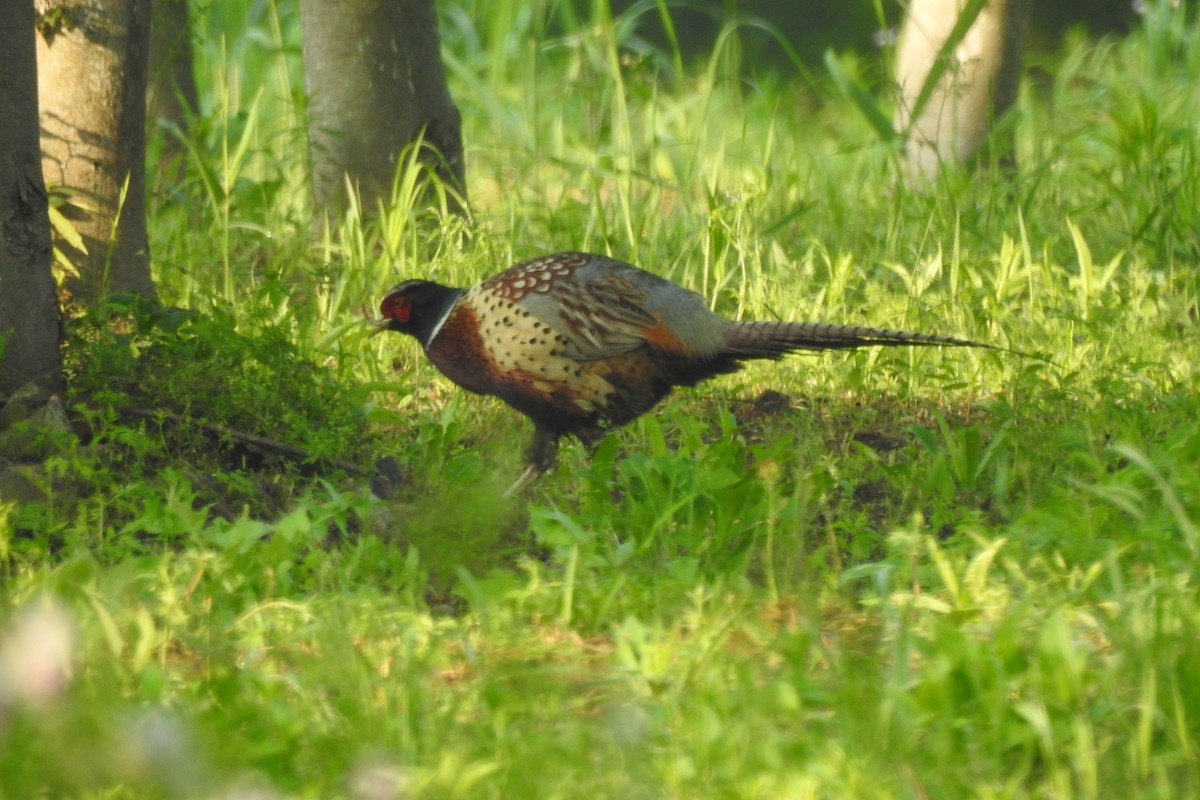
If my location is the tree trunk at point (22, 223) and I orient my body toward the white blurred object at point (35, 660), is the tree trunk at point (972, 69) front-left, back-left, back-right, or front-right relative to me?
back-left

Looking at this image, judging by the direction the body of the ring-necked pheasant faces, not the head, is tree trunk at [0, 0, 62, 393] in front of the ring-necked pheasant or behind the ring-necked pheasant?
in front

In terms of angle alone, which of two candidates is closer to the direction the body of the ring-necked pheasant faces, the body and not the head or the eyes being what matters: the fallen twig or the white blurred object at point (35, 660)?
the fallen twig

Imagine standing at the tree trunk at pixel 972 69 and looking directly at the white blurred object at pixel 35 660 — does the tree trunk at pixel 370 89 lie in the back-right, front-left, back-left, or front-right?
front-right

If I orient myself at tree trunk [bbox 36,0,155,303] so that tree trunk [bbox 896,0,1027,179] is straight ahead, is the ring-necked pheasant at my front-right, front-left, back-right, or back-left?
front-right

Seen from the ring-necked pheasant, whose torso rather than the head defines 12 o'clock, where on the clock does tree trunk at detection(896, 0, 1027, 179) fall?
The tree trunk is roughly at 4 o'clock from the ring-necked pheasant.

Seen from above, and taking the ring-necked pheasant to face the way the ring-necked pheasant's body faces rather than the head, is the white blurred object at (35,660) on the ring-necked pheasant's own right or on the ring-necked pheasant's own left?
on the ring-necked pheasant's own left

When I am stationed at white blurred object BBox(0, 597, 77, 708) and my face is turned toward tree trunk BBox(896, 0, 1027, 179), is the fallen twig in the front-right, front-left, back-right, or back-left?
front-left

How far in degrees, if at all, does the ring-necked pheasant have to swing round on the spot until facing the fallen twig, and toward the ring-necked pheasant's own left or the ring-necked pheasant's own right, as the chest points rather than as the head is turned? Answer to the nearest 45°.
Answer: approximately 45° to the ring-necked pheasant's own left

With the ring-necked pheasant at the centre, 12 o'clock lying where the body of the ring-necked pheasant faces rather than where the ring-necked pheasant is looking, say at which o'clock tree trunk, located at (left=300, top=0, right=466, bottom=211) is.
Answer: The tree trunk is roughly at 2 o'clock from the ring-necked pheasant.

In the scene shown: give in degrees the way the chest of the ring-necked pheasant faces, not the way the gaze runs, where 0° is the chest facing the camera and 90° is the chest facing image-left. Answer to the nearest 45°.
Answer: approximately 90°

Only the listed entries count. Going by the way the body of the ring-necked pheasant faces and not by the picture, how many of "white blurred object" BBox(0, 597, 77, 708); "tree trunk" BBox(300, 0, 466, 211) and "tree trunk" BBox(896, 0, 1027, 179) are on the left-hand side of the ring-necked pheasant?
1
